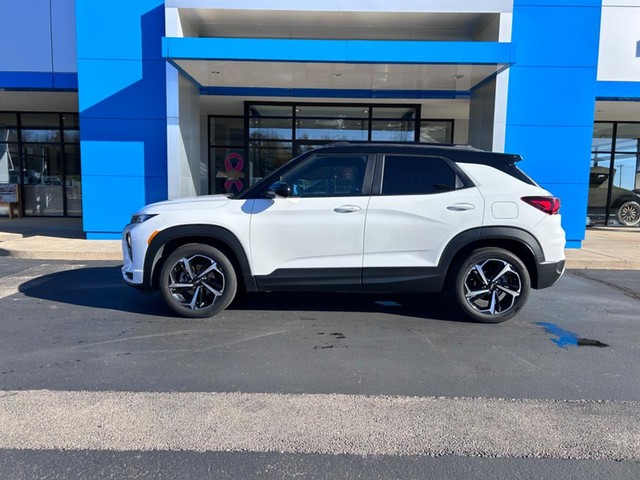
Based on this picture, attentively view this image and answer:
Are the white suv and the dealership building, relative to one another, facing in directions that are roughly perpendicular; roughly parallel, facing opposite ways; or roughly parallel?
roughly perpendicular

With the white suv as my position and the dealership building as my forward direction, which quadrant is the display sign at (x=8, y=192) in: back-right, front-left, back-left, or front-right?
front-left

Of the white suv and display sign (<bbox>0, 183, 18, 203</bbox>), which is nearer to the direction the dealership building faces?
the white suv

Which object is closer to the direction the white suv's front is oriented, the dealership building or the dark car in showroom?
the dealership building

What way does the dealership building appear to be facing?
toward the camera

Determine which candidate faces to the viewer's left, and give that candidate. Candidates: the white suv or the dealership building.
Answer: the white suv

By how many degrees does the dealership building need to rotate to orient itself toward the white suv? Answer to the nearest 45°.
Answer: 0° — it already faces it

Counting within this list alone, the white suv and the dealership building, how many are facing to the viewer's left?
1

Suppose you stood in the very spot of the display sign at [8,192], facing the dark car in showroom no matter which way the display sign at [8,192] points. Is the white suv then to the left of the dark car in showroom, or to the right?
right

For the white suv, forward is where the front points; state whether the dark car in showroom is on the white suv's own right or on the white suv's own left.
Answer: on the white suv's own right

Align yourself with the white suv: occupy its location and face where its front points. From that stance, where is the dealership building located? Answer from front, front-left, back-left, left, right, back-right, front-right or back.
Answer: right

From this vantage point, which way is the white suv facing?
to the viewer's left

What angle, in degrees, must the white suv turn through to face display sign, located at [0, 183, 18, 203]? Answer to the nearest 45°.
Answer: approximately 45° to its right
